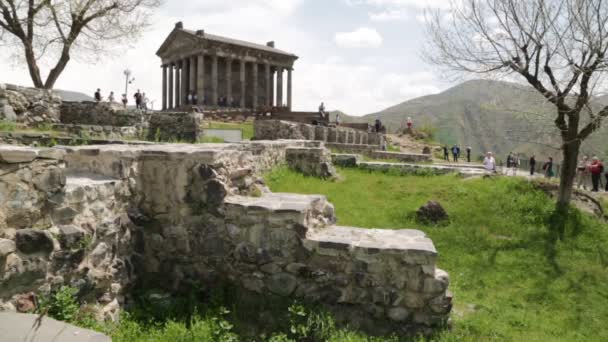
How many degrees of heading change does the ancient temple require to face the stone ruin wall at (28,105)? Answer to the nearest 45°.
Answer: approximately 45° to its left

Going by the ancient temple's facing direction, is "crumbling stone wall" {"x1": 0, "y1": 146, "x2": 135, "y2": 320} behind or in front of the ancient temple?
in front

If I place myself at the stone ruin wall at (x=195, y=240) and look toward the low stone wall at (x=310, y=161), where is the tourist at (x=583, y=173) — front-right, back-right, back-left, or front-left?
front-right

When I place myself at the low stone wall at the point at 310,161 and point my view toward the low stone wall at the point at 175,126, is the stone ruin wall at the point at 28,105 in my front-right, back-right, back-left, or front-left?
front-left

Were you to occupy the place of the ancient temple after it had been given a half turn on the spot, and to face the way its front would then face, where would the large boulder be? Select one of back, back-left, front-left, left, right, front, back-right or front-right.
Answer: back-right

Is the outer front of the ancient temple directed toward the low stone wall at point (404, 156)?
no

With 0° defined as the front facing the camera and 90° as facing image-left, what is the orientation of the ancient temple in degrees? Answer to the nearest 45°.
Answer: approximately 45°

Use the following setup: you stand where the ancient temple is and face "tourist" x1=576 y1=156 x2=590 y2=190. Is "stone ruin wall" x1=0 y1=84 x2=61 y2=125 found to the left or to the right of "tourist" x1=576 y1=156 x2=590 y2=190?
right

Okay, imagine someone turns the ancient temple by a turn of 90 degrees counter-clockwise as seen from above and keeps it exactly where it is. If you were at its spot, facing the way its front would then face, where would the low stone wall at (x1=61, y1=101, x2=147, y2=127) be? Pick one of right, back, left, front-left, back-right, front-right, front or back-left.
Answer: front-right

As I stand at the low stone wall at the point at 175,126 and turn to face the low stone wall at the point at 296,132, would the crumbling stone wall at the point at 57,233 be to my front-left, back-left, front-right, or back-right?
back-right

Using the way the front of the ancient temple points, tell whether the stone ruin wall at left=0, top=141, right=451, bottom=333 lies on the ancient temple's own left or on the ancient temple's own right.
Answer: on the ancient temple's own left

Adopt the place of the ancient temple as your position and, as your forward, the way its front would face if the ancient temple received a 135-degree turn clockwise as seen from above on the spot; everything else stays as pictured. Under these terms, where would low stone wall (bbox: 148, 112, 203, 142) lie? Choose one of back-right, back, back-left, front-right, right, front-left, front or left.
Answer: back

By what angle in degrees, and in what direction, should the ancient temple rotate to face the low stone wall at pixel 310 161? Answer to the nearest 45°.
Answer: approximately 45° to its left

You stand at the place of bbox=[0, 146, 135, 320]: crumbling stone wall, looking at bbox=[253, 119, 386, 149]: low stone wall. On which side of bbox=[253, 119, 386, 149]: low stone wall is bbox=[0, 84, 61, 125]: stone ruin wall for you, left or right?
left

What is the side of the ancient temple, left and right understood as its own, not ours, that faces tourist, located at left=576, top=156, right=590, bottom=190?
left
